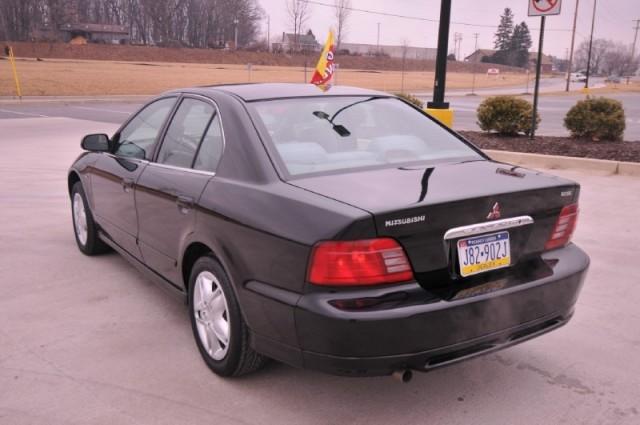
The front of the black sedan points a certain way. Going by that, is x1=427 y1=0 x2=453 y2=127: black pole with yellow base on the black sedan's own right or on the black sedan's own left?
on the black sedan's own right

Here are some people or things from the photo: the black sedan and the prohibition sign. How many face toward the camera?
1

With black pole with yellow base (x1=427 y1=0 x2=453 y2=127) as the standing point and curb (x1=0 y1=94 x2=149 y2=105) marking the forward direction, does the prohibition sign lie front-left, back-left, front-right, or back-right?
back-right

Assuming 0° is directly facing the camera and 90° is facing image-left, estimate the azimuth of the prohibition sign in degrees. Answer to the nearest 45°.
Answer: approximately 0°

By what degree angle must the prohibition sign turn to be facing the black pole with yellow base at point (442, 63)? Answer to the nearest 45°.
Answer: approximately 90° to its right

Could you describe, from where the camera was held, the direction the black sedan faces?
facing away from the viewer and to the left of the viewer

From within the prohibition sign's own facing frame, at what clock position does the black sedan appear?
The black sedan is roughly at 12 o'clock from the prohibition sign.

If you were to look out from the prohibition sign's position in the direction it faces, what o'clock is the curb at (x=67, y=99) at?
The curb is roughly at 4 o'clock from the prohibition sign.

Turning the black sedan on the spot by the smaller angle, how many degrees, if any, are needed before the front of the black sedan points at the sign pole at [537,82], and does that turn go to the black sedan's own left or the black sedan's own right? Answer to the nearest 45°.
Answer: approximately 45° to the black sedan's own right

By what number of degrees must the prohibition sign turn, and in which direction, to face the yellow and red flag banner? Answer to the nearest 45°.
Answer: approximately 90° to its right
